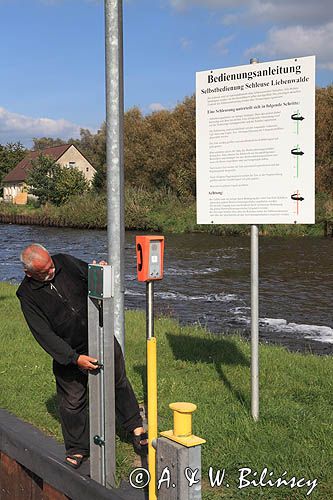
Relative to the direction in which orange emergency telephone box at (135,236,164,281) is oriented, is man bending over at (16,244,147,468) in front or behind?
behind

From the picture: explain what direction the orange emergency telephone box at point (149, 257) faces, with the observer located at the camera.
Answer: facing the viewer and to the right of the viewer

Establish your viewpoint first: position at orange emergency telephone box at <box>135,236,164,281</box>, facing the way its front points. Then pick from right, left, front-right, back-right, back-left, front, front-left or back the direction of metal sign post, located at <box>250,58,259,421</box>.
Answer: left

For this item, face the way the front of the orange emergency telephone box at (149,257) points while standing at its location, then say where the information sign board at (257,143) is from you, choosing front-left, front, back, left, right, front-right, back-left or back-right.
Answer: left

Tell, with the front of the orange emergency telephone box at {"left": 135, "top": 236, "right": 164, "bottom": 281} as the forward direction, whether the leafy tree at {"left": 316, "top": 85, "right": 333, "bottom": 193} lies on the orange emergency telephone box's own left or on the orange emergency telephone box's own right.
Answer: on the orange emergency telephone box's own left
